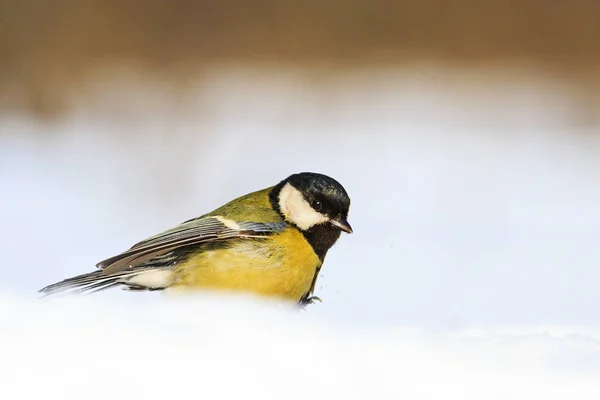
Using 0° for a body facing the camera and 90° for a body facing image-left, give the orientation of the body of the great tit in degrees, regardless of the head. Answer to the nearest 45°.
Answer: approximately 270°
